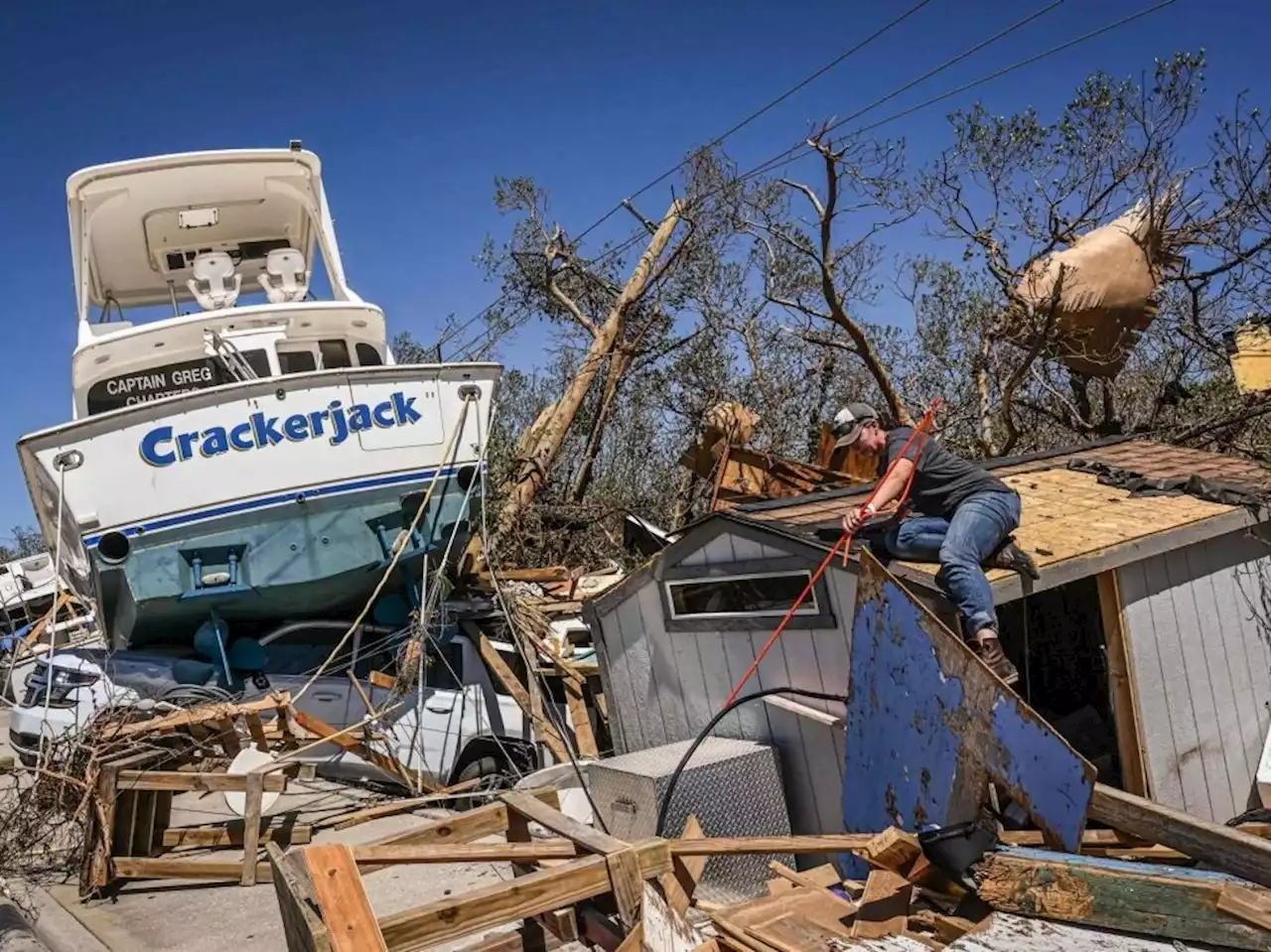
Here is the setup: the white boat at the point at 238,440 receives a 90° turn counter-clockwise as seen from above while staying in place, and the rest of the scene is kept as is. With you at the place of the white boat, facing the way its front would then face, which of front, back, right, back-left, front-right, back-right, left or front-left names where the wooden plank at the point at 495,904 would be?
left

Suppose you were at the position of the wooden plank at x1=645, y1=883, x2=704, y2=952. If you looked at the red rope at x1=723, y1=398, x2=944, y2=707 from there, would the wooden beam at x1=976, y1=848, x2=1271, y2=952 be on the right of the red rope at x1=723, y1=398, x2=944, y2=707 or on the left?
right

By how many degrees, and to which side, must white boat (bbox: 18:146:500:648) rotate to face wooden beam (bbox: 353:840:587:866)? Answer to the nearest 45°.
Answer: approximately 180°

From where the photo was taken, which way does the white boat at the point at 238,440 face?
away from the camera

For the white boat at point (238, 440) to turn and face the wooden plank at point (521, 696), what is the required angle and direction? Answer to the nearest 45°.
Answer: approximately 135° to its right

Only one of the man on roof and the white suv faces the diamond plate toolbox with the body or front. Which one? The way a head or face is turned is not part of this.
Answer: the man on roof

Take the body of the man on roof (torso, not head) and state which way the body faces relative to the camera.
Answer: to the viewer's left

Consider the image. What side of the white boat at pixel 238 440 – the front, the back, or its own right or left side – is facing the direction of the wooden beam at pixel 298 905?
back

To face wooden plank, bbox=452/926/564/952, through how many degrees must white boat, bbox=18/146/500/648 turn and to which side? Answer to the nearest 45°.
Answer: approximately 180°

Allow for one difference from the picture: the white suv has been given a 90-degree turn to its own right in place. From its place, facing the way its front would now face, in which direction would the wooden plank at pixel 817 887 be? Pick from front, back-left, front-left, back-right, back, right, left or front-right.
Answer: back

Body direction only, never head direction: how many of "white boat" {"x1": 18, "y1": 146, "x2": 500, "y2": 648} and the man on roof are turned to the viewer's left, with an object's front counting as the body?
1

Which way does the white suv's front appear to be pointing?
to the viewer's left

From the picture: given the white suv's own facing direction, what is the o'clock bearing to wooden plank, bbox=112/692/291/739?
The wooden plank is roughly at 10 o'clock from the white suv.

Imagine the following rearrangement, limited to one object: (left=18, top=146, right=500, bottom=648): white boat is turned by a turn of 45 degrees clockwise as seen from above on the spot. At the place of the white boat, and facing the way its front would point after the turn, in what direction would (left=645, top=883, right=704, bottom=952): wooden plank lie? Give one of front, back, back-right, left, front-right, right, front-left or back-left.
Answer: back-right

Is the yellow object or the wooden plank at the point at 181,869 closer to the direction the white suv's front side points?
the wooden plank

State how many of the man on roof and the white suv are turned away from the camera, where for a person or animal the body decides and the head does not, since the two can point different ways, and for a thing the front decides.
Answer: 0

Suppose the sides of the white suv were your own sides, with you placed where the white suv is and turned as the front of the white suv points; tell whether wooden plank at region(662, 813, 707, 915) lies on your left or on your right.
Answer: on your left
